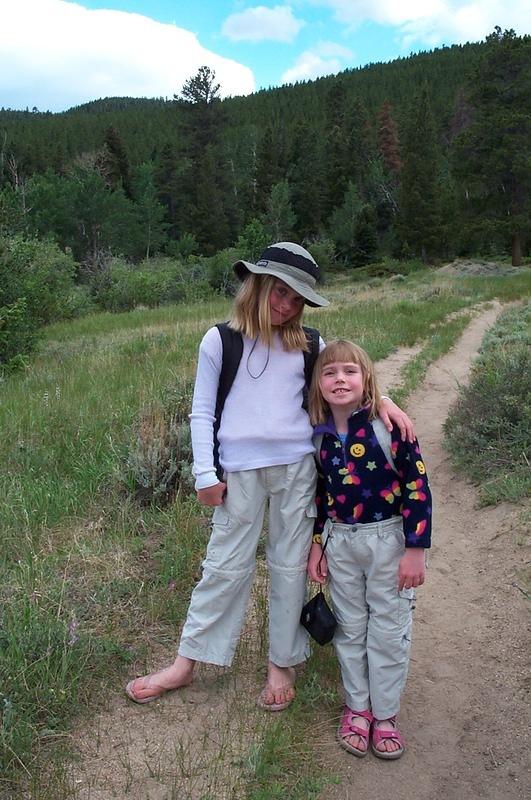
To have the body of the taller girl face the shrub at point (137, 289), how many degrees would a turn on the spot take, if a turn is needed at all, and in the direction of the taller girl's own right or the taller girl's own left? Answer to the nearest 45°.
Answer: approximately 180°

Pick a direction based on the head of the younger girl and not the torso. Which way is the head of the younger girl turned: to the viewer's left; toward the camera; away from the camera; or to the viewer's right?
toward the camera

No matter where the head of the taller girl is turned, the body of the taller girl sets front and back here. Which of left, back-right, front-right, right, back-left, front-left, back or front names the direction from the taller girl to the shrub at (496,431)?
back-left

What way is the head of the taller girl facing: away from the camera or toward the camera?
toward the camera

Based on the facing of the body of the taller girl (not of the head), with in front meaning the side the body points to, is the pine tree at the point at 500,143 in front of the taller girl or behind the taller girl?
behind

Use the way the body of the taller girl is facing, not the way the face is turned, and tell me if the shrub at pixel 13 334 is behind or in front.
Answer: behind

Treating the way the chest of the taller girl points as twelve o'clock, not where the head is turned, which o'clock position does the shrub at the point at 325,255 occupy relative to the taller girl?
The shrub is roughly at 6 o'clock from the taller girl.

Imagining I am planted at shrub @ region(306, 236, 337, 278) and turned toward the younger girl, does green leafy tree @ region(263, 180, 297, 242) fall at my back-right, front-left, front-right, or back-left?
back-right

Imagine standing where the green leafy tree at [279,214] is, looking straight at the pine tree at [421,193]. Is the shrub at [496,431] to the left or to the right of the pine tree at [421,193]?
right

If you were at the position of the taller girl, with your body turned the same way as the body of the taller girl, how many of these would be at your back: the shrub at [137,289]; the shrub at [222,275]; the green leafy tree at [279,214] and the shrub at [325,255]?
4

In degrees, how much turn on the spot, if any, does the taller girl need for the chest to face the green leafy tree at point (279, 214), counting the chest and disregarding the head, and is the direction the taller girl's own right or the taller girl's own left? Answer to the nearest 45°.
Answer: approximately 180°

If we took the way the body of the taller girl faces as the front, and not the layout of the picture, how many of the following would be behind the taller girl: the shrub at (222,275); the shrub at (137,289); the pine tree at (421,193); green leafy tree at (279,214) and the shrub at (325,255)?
5

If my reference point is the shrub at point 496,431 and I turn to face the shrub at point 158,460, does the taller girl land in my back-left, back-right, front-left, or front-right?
front-left

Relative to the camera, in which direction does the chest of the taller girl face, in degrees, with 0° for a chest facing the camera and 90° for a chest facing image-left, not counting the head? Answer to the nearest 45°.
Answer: approximately 0°
